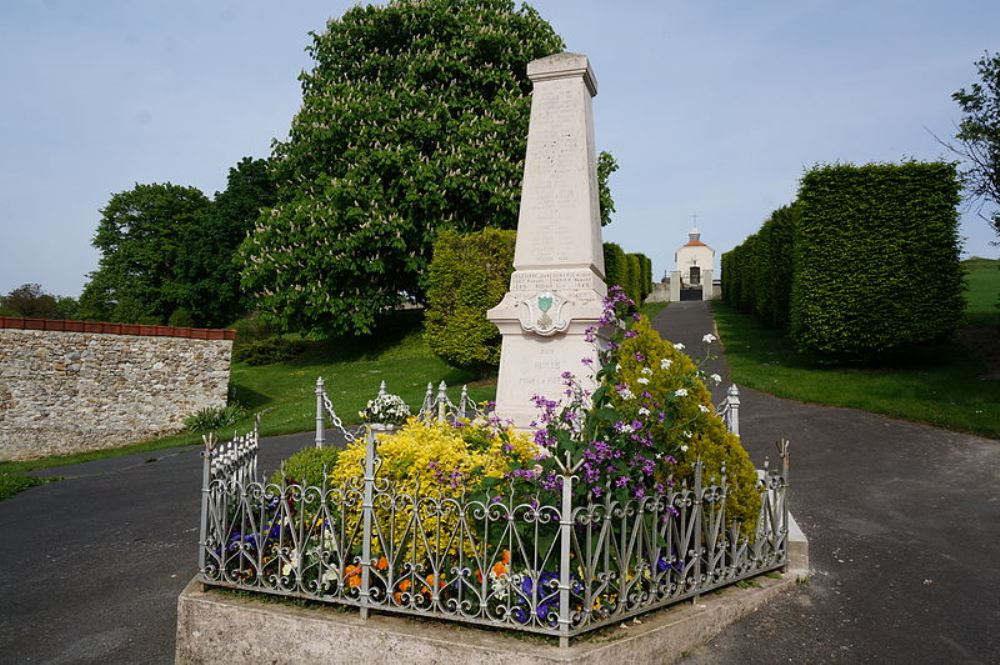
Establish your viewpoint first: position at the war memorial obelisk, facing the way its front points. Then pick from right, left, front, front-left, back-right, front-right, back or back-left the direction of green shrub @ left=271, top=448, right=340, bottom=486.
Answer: front-right

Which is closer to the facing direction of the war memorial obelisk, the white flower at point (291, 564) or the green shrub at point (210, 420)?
the white flower

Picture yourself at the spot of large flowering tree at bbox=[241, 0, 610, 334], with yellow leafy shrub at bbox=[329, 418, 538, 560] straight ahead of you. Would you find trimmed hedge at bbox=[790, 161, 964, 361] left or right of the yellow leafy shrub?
left

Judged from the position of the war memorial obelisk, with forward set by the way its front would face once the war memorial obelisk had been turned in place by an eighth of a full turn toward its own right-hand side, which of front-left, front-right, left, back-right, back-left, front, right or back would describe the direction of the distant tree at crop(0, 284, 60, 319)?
right

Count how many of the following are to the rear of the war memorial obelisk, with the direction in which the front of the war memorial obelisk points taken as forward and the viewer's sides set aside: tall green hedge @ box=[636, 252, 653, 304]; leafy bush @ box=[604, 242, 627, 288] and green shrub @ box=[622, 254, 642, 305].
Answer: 3

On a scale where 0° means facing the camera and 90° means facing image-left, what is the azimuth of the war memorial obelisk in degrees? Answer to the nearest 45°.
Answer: approximately 0°

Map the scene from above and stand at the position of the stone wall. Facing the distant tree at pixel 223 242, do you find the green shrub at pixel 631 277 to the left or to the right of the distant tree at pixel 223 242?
right

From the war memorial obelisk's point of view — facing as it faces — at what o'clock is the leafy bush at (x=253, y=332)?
The leafy bush is roughly at 5 o'clock from the war memorial obelisk.

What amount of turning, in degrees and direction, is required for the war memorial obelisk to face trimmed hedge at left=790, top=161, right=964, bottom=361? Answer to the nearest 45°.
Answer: approximately 135° to its left

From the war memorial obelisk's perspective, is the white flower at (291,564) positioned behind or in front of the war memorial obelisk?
in front

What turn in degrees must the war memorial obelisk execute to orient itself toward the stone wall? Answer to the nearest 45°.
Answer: approximately 135° to its right

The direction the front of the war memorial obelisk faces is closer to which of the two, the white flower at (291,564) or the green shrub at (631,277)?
the white flower

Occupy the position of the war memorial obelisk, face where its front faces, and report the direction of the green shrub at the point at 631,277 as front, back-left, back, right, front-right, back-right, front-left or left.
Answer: back

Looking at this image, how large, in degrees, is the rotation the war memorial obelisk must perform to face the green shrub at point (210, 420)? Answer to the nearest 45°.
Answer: approximately 135° to its right

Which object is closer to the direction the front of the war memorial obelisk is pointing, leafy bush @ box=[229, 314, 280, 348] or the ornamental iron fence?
the ornamental iron fence

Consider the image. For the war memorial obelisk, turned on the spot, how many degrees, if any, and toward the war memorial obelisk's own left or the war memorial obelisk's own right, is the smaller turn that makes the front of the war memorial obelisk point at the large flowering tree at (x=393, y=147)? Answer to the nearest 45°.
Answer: approximately 180°

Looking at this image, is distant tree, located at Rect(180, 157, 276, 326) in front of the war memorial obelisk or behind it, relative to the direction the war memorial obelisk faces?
behind

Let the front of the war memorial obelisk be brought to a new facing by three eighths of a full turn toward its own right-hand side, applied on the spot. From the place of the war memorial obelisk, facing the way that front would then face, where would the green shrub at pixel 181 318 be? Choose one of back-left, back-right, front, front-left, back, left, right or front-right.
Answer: front
